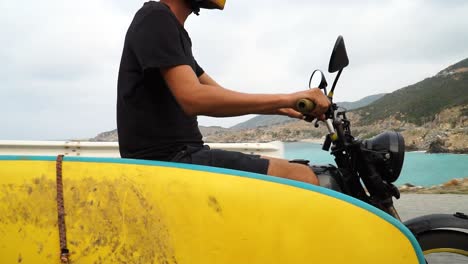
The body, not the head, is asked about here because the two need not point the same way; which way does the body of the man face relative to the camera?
to the viewer's right

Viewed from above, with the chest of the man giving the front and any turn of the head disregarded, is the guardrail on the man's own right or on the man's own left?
on the man's own left

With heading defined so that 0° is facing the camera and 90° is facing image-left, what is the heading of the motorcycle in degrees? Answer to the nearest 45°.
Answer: approximately 270°
